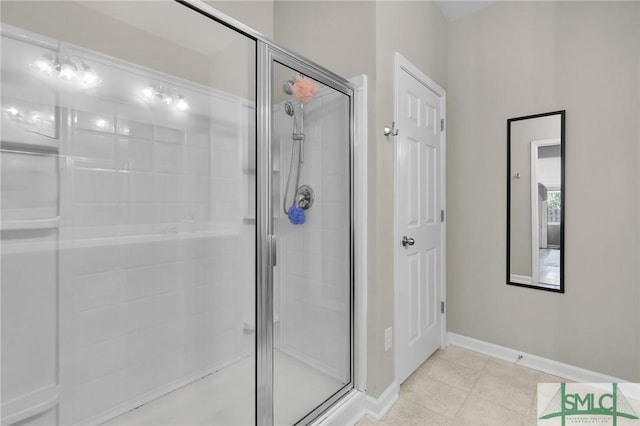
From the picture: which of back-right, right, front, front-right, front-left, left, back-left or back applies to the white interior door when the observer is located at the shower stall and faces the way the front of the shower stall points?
front-left

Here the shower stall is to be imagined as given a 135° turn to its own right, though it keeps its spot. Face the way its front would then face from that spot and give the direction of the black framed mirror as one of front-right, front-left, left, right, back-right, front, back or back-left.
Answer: back

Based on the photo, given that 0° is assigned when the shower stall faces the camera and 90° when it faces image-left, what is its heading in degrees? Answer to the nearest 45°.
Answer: approximately 315°
